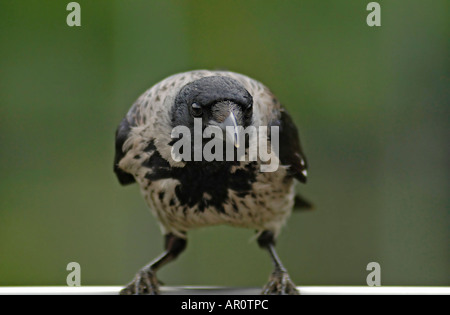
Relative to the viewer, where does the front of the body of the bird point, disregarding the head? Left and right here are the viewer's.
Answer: facing the viewer
